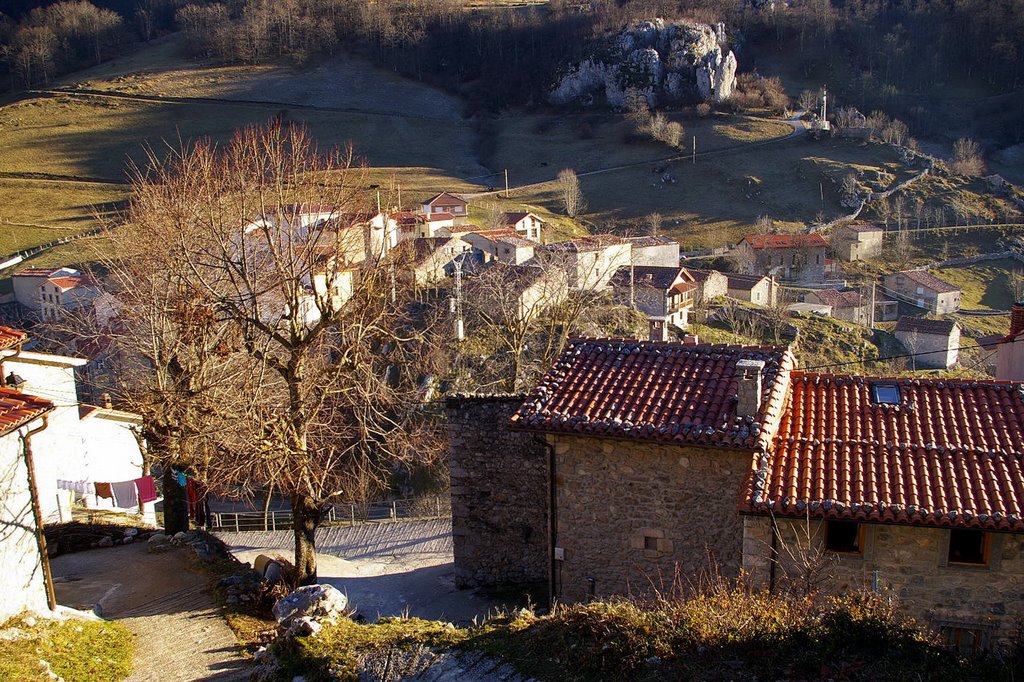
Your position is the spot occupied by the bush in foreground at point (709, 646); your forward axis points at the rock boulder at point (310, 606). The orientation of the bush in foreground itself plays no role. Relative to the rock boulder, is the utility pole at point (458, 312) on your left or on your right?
right

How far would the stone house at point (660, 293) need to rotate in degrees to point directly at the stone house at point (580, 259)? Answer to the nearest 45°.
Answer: approximately 135° to its right

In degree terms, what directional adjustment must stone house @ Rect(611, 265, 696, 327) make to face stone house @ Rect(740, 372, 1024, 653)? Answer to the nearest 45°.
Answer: approximately 45° to its right

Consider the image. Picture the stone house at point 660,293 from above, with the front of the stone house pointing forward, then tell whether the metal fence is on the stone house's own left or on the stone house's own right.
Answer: on the stone house's own right

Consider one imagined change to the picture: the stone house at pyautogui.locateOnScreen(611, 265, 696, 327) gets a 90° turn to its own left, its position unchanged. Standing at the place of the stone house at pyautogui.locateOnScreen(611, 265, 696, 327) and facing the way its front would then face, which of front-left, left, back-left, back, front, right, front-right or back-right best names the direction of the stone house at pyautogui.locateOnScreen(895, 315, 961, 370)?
front-right

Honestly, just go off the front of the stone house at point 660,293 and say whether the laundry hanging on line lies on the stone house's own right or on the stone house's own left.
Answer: on the stone house's own right

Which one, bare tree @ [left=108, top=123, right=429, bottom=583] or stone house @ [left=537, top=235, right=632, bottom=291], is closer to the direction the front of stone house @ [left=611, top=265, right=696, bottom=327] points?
the bare tree

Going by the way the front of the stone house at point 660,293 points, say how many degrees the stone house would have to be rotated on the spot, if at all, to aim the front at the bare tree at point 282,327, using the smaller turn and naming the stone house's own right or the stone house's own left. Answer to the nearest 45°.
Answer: approximately 45° to the stone house's own right

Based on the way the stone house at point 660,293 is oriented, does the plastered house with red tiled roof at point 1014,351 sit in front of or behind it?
in front

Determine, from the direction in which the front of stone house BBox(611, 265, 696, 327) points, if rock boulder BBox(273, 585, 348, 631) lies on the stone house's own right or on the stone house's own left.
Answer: on the stone house's own right
